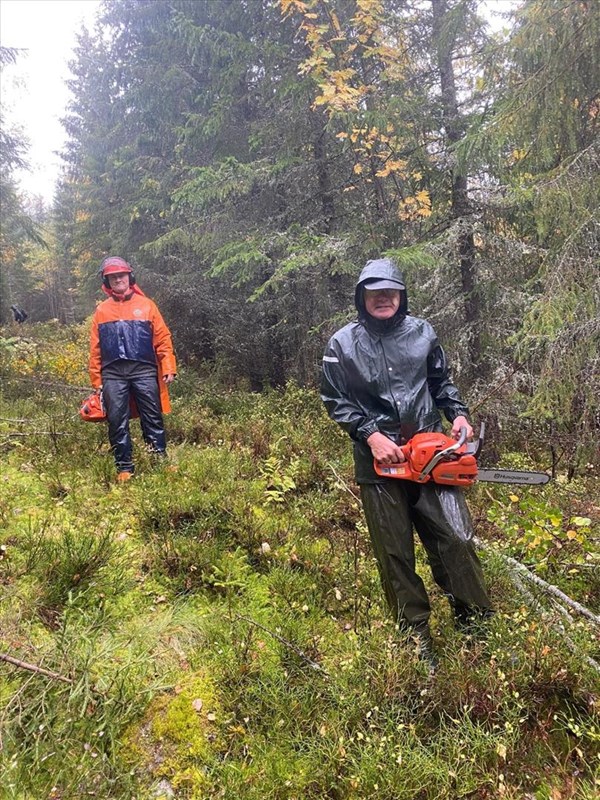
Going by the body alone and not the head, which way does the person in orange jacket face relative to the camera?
toward the camera

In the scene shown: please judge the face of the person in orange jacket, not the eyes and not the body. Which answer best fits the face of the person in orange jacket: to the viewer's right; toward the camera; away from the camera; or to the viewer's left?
toward the camera

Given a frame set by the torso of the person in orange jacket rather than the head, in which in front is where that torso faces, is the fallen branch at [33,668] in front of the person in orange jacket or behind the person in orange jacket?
in front

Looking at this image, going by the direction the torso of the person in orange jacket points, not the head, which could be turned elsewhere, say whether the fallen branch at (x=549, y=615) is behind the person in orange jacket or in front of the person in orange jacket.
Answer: in front

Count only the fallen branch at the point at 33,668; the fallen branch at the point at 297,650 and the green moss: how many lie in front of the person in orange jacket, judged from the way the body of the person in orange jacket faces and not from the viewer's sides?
3

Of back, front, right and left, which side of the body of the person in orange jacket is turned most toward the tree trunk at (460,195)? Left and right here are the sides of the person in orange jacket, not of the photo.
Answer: left

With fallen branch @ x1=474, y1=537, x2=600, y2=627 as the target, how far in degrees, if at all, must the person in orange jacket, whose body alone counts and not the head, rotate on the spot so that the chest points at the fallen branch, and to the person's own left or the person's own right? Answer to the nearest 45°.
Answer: approximately 45° to the person's own left

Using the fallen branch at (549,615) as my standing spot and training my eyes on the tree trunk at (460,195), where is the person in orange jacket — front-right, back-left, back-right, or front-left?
front-left

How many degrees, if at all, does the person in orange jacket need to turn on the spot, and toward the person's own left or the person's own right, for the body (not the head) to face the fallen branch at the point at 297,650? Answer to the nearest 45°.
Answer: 0° — they already face it

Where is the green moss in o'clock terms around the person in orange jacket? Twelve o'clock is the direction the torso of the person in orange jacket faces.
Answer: The green moss is roughly at 12 o'clock from the person in orange jacket.

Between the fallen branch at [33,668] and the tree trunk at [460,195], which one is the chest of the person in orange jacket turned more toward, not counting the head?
the fallen branch

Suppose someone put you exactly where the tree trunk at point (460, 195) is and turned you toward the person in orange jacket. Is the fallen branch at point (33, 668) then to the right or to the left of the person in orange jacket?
left
